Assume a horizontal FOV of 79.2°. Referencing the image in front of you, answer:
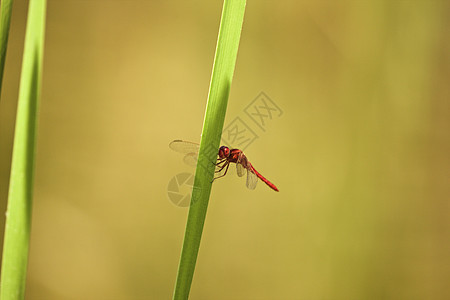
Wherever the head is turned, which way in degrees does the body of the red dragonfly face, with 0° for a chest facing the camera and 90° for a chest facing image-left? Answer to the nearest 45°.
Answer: approximately 90°
